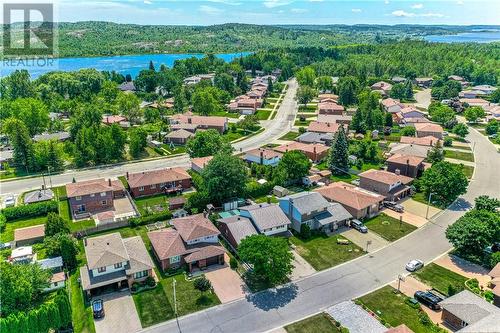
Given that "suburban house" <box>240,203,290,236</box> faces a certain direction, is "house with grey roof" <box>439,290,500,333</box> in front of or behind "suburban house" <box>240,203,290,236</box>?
in front

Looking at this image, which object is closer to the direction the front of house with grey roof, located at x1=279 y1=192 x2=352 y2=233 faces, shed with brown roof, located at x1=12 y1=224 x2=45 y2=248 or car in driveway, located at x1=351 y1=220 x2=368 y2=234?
the car in driveway

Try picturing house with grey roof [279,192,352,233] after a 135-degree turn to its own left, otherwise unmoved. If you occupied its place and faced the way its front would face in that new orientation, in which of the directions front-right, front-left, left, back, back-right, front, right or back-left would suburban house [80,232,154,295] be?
back-left

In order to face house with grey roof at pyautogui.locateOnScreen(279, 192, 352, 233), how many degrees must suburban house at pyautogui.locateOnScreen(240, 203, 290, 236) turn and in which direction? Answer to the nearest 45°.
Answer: approximately 90° to its left

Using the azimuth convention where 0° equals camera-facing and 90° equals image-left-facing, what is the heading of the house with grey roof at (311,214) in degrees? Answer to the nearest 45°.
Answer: approximately 315°

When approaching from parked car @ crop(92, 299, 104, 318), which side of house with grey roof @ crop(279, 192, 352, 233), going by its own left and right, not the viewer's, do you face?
right

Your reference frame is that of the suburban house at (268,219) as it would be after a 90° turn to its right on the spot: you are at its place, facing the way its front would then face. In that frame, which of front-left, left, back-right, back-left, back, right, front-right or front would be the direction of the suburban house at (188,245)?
front

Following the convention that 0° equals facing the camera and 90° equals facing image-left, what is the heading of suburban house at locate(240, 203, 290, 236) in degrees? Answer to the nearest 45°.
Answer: approximately 315°

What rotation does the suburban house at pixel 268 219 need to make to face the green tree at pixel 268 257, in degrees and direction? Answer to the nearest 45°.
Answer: approximately 45° to its right

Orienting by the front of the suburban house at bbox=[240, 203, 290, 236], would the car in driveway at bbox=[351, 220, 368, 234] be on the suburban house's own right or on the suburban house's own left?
on the suburban house's own left

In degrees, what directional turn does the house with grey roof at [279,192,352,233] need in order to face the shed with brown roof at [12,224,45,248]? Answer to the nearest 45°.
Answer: approximately 135° to its right

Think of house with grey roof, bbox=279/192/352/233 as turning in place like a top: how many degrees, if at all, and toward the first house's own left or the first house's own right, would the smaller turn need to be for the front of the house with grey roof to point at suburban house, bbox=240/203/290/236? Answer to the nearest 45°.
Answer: approximately 90° to the first house's own right
